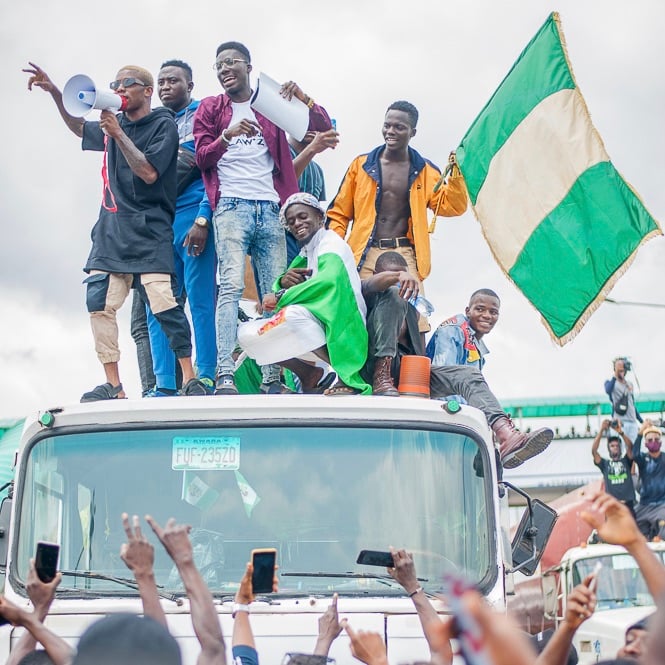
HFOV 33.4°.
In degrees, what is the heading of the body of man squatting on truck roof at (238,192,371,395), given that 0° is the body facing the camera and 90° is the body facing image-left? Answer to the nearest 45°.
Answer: approximately 45°

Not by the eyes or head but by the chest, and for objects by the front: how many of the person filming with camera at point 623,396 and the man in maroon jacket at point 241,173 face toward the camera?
2

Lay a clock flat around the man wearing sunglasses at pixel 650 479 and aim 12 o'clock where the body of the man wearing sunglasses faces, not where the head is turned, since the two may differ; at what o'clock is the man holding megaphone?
The man holding megaphone is roughly at 1 o'clock from the man wearing sunglasses.

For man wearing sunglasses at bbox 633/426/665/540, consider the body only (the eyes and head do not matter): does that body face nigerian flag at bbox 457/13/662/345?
yes

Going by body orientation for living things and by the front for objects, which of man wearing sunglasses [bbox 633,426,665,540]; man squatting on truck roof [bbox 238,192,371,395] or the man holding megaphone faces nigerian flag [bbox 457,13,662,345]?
the man wearing sunglasses

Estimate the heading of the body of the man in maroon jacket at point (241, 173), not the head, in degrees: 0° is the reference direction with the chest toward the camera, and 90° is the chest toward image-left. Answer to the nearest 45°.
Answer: approximately 0°
